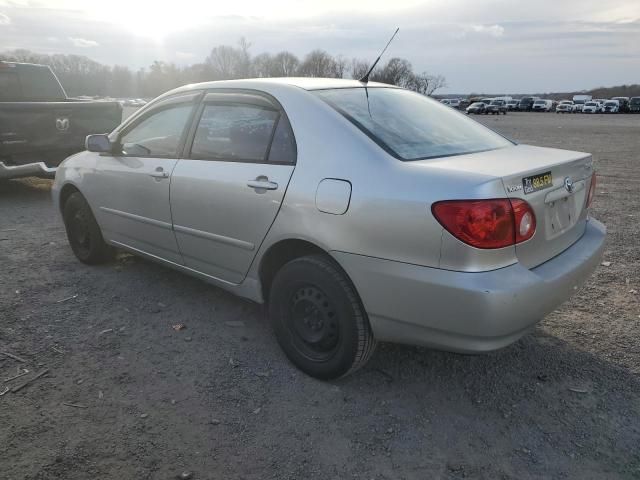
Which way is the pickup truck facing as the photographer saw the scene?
facing away from the viewer and to the left of the viewer

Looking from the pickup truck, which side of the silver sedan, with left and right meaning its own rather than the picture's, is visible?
front

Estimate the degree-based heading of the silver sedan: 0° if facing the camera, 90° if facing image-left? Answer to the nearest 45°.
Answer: approximately 135°

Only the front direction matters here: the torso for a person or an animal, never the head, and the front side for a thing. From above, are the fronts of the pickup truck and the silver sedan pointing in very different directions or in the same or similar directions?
same or similar directions
